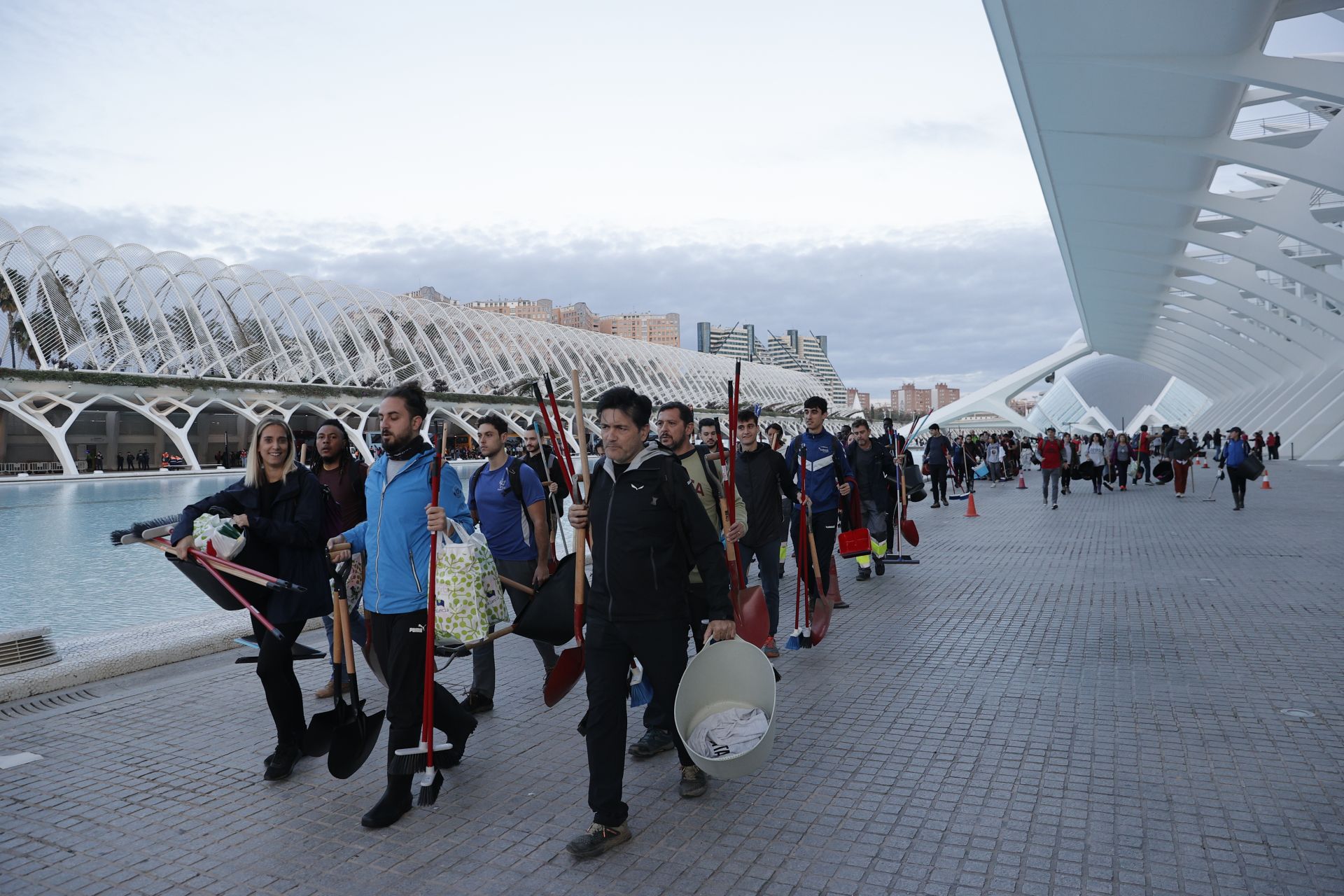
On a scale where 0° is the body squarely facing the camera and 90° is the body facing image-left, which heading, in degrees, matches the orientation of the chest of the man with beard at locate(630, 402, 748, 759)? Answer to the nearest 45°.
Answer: approximately 45°

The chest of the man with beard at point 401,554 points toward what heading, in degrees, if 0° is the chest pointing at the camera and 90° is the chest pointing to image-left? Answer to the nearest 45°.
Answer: approximately 45°

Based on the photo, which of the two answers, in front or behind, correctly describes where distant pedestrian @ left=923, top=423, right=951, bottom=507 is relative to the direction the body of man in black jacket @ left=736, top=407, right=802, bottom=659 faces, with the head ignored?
behind

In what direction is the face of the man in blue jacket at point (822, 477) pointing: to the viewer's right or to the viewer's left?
to the viewer's left

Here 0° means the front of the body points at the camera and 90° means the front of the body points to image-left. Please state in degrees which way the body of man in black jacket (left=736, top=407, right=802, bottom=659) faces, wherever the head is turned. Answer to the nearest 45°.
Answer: approximately 45°

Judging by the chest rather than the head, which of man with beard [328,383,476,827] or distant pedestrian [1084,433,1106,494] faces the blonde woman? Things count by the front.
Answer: the distant pedestrian

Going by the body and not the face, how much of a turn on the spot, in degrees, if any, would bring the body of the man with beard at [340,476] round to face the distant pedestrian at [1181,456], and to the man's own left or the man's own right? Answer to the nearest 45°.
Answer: approximately 180°

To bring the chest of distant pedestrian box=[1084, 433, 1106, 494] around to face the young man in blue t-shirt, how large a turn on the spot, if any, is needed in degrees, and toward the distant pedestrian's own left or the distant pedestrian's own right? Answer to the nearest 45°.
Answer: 0° — they already face them

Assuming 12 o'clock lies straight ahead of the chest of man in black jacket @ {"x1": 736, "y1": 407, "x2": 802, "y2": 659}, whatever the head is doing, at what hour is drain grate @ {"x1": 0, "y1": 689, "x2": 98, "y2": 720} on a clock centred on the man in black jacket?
The drain grate is roughly at 1 o'clock from the man in black jacket.

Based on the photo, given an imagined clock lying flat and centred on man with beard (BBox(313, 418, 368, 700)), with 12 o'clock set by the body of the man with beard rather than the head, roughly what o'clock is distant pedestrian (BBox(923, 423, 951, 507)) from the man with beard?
The distant pedestrian is roughly at 6 o'clock from the man with beard.

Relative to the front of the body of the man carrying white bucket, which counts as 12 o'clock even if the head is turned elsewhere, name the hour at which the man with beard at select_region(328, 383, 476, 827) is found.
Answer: The man with beard is roughly at 2 o'clock from the man carrying white bucket.

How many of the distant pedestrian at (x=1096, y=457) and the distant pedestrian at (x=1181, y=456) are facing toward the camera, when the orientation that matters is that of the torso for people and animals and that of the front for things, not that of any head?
2

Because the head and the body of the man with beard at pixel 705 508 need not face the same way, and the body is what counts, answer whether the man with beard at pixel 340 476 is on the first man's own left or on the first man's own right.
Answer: on the first man's own right
